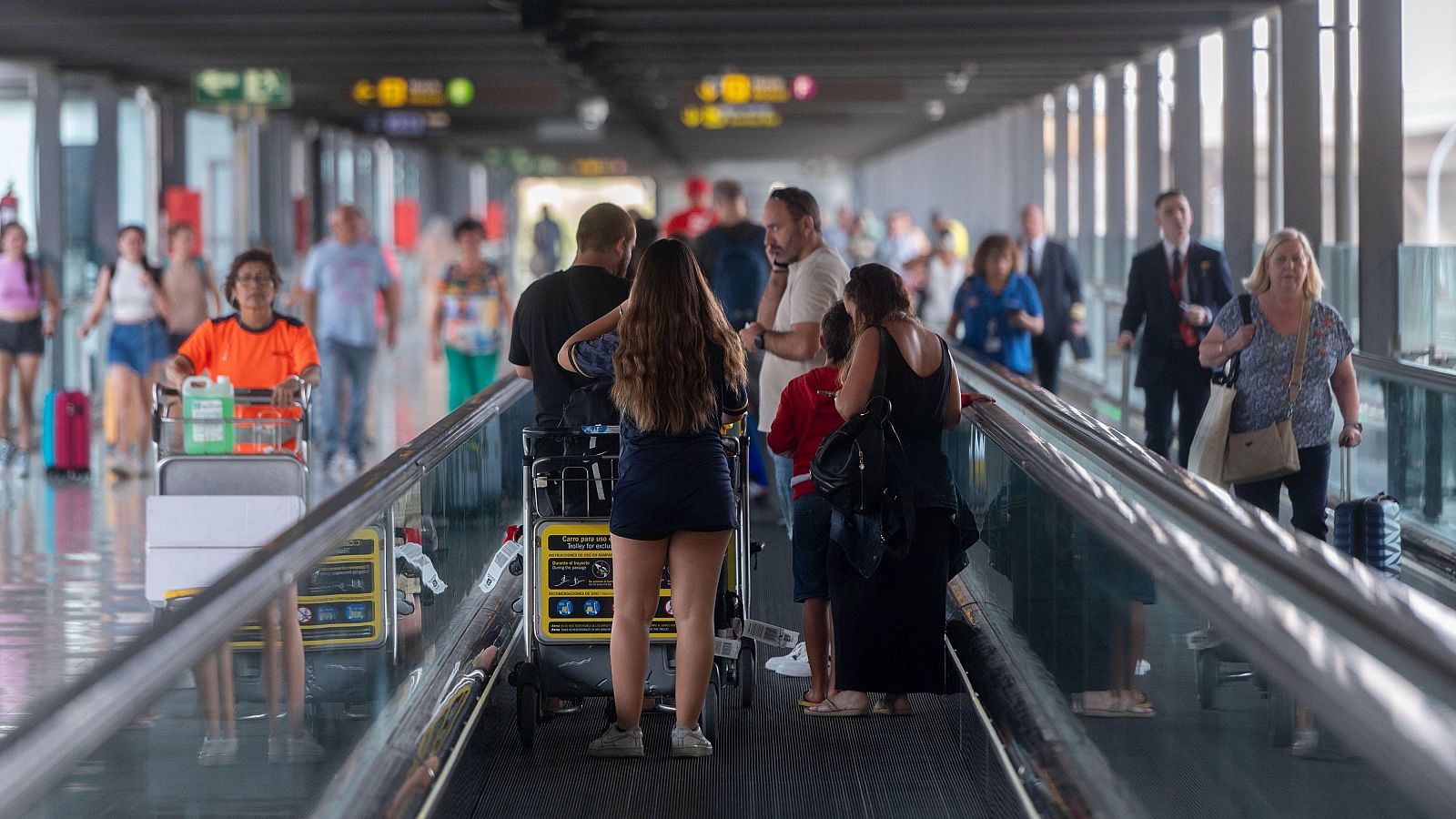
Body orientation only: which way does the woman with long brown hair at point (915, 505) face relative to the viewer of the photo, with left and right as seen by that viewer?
facing away from the viewer and to the left of the viewer

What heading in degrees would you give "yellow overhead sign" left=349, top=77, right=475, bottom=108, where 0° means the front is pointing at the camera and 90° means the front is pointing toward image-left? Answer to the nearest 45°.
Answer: approximately 0°

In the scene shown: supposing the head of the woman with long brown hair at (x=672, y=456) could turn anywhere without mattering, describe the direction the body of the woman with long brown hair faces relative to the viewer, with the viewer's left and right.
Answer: facing away from the viewer

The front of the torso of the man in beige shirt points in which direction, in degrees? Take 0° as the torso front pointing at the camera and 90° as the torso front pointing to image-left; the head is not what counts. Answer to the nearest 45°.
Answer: approximately 90°

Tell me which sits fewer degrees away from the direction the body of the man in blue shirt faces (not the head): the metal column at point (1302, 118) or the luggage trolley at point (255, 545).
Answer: the luggage trolley

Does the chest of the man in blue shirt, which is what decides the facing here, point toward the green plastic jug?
yes

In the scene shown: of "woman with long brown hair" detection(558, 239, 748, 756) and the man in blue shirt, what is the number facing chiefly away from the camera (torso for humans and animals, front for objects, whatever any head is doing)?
1

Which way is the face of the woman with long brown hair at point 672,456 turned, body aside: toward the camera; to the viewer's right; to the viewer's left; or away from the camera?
away from the camera

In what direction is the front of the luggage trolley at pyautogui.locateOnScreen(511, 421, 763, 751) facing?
away from the camera

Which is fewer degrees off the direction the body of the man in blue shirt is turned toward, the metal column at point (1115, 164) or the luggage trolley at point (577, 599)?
the luggage trolley

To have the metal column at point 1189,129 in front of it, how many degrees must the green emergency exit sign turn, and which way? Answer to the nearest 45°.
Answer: approximately 45° to its left
